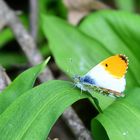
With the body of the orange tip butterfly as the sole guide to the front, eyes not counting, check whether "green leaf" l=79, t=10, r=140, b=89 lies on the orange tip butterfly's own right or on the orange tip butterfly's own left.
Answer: on the orange tip butterfly's own right

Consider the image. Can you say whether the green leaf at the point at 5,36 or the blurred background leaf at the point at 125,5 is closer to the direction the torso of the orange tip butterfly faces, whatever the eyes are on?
the green leaf

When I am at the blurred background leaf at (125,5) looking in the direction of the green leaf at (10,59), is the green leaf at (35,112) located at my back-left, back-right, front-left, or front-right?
front-left

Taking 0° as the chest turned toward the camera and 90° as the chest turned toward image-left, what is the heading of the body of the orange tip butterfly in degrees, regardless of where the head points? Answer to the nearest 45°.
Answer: approximately 90°

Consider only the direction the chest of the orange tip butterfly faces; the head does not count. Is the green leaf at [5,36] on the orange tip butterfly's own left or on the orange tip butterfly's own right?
on the orange tip butterfly's own right

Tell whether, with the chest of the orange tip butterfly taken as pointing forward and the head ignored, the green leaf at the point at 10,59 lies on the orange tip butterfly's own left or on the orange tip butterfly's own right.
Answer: on the orange tip butterfly's own right
